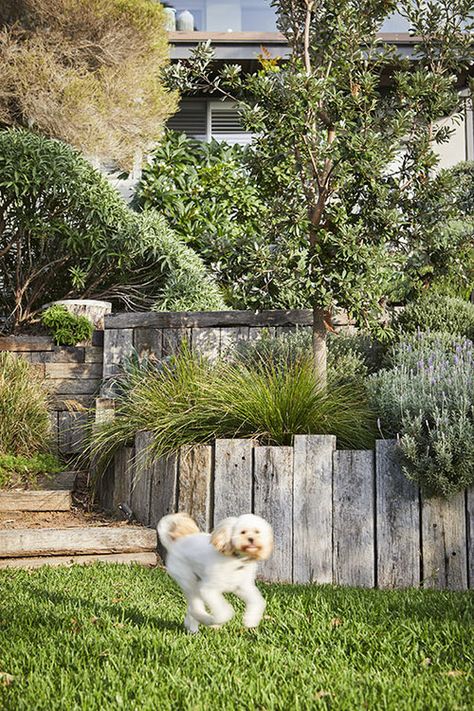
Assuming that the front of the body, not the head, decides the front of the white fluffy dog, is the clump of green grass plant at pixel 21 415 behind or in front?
behind

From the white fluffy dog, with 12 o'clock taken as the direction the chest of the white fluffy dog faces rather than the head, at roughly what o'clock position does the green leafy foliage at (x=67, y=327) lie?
The green leafy foliage is roughly at 7 o'clock from the white fluffy dog.

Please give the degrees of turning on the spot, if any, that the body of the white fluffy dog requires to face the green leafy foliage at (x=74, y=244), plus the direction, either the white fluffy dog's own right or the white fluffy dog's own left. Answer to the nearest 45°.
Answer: approximately 135° to the white fluffy dog's own left

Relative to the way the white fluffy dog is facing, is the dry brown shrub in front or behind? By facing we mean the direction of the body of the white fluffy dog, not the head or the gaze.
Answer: behind

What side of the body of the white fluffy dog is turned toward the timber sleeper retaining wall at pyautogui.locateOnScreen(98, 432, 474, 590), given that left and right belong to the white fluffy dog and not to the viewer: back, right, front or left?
left

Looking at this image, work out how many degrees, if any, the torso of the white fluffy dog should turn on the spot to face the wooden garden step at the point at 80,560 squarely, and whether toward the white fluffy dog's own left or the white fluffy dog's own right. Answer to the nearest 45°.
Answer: approximately 135° to the white fluffy dog's own left

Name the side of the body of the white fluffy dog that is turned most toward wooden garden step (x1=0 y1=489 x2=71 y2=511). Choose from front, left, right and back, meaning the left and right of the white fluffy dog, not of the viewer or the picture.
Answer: back

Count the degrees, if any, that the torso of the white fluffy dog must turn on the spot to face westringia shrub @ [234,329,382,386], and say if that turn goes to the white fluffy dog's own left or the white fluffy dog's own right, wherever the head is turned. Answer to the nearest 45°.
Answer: approximately 135° to the white fluffy dog's own left

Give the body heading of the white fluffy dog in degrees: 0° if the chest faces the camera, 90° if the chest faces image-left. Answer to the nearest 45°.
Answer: approximately 315°

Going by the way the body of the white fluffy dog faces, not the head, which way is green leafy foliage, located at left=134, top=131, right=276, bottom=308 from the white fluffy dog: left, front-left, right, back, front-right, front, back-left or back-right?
back-left

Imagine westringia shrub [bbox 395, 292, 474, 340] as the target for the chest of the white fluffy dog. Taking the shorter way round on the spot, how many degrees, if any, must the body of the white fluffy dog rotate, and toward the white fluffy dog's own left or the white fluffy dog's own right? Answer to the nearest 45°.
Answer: approximately 90° to the white fluffy dog's own left

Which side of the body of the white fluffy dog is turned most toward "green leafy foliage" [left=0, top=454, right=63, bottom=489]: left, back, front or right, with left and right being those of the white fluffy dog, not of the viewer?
back
